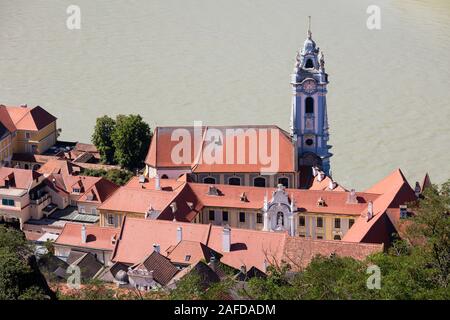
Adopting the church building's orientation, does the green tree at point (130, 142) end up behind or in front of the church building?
behind

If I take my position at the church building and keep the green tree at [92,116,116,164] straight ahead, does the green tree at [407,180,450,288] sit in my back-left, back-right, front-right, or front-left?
back-left
